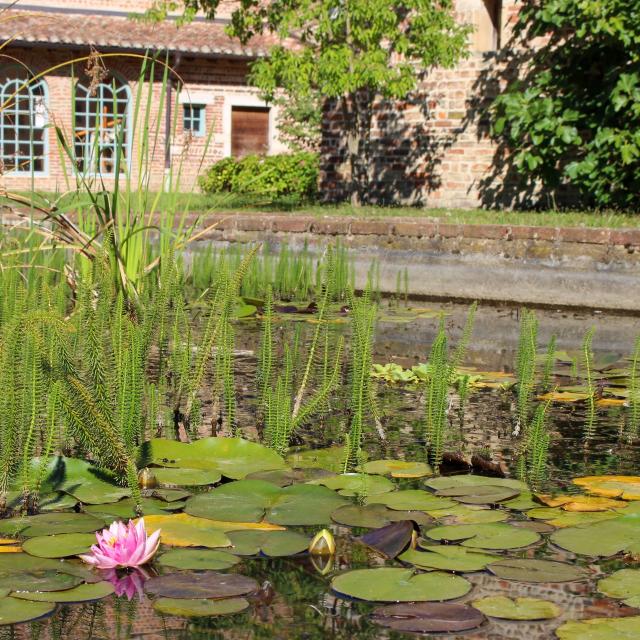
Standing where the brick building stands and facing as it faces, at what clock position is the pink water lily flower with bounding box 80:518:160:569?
The pink water lily flower is roughly at 12 o'clock from the brick building.

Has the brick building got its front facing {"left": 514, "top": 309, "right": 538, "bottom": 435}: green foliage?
yes

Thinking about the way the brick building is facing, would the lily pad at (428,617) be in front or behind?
in front

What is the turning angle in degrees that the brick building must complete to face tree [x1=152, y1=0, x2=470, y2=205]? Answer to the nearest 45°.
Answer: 0° — it already faces it

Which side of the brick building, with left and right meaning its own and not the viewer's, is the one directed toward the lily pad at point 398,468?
front

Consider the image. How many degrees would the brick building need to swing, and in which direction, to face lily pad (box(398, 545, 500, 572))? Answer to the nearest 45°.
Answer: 0° — it already faces it

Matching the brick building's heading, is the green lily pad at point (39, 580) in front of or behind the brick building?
in front

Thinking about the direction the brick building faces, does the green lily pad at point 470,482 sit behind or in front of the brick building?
in front

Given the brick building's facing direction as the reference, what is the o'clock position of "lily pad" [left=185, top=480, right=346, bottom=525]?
The lily pad is roughly at 12 o'clock from the brick building.

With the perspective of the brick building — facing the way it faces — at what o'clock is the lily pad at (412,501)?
The lily pad is roughly at 12 o'clock from the brick building.

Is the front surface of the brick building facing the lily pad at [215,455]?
yes

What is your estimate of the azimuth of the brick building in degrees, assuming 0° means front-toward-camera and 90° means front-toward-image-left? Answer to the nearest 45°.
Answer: approximately 0°

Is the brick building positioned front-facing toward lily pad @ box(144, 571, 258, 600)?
yes
